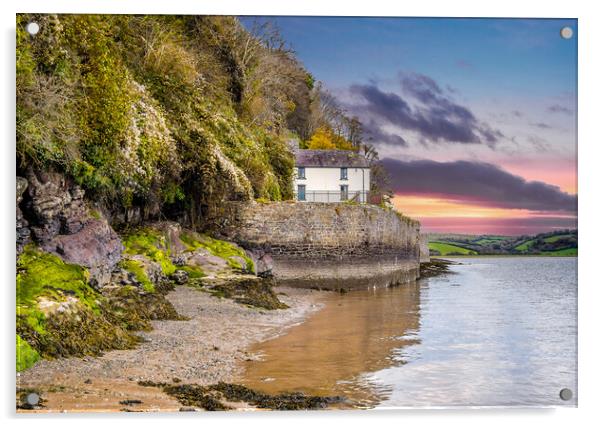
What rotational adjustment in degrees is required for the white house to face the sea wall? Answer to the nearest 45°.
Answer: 0° — it already faces it

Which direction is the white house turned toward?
toward the camera
